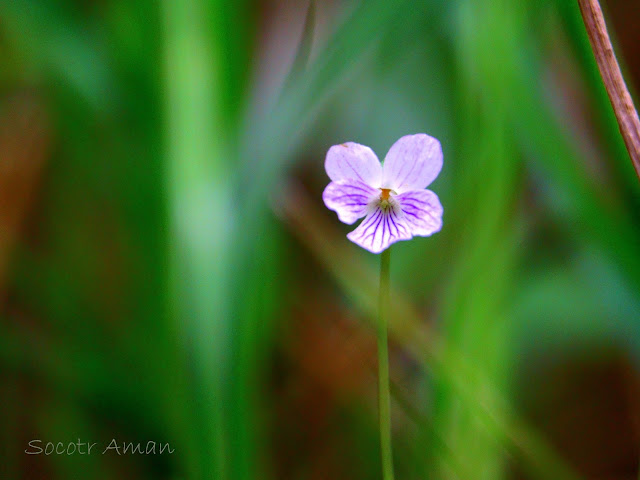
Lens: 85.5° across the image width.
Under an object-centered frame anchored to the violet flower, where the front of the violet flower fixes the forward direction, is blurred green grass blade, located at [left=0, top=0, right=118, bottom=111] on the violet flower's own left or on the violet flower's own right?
on the violet flower's own right

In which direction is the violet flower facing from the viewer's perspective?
toward the camera
